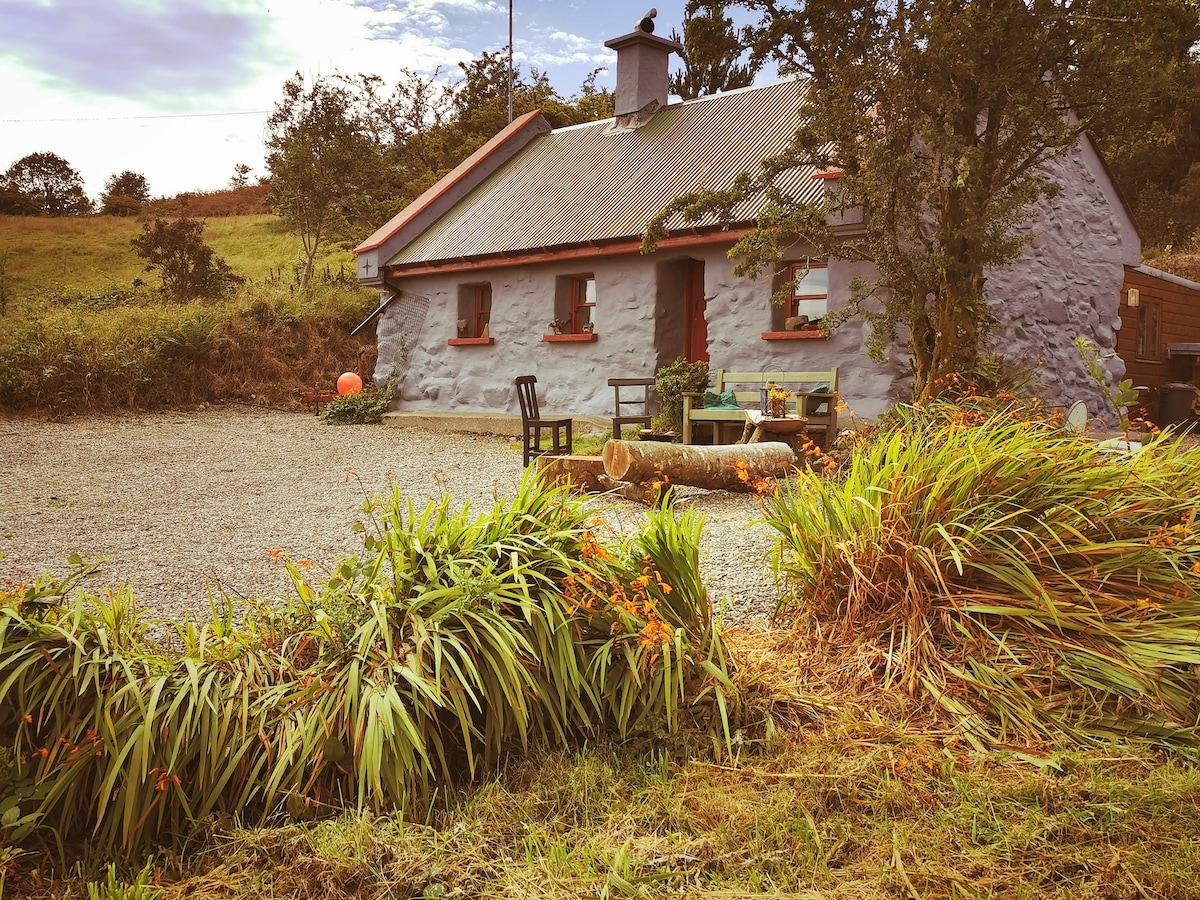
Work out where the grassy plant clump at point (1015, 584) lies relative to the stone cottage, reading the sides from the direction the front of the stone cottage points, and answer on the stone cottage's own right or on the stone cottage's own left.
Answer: on the stone cottage's own left

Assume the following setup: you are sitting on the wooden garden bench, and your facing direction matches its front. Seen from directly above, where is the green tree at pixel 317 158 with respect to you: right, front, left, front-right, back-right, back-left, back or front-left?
right

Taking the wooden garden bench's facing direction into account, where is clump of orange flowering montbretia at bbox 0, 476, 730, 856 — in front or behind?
in front

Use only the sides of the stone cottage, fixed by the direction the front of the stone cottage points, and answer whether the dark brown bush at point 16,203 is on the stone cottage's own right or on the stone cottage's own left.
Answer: on the stone cottage's own right

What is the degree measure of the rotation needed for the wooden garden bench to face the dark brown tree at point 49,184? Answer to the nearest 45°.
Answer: approximately 90° to its right

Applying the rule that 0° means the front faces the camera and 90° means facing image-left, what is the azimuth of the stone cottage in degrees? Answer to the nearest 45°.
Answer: approximately 45°

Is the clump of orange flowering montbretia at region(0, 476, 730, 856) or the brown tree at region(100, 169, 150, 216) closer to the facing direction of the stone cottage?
the clump of orange flowering montbretia

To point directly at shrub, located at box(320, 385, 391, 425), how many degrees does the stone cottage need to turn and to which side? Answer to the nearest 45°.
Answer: approximately 45° to its right

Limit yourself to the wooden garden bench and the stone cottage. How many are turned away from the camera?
0

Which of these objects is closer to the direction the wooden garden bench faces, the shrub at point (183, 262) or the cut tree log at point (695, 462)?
the cut tree log

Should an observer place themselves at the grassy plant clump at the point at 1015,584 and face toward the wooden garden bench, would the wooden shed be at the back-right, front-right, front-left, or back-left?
front-right

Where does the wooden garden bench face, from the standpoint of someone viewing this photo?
facing the viewer and to the left of the viewer

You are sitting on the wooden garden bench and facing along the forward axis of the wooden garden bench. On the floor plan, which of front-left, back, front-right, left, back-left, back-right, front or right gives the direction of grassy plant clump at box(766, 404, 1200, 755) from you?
front-left

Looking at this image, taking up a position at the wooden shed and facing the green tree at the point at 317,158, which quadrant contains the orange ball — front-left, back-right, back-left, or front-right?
front-left
